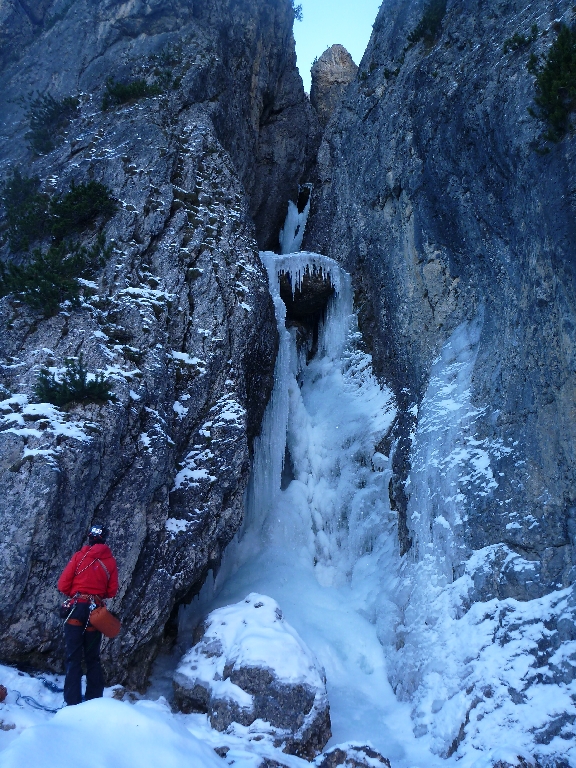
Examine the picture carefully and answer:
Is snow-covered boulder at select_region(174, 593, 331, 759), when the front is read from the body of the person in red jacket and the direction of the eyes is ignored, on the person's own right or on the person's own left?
on the person's own right

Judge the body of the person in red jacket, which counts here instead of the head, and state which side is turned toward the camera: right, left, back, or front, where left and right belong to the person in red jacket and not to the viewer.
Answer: back

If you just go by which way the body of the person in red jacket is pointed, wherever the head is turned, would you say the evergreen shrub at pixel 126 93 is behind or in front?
in front

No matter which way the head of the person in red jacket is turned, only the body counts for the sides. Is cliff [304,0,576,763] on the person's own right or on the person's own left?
on the person's own right

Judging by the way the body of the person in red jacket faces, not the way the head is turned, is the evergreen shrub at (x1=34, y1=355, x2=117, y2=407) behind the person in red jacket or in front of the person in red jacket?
in front
